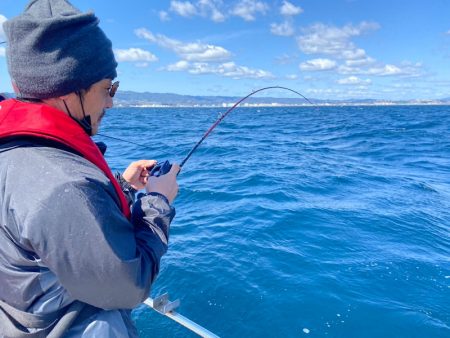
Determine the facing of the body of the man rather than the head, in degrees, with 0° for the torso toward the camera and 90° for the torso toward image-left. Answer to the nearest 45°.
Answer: approximately 225°
